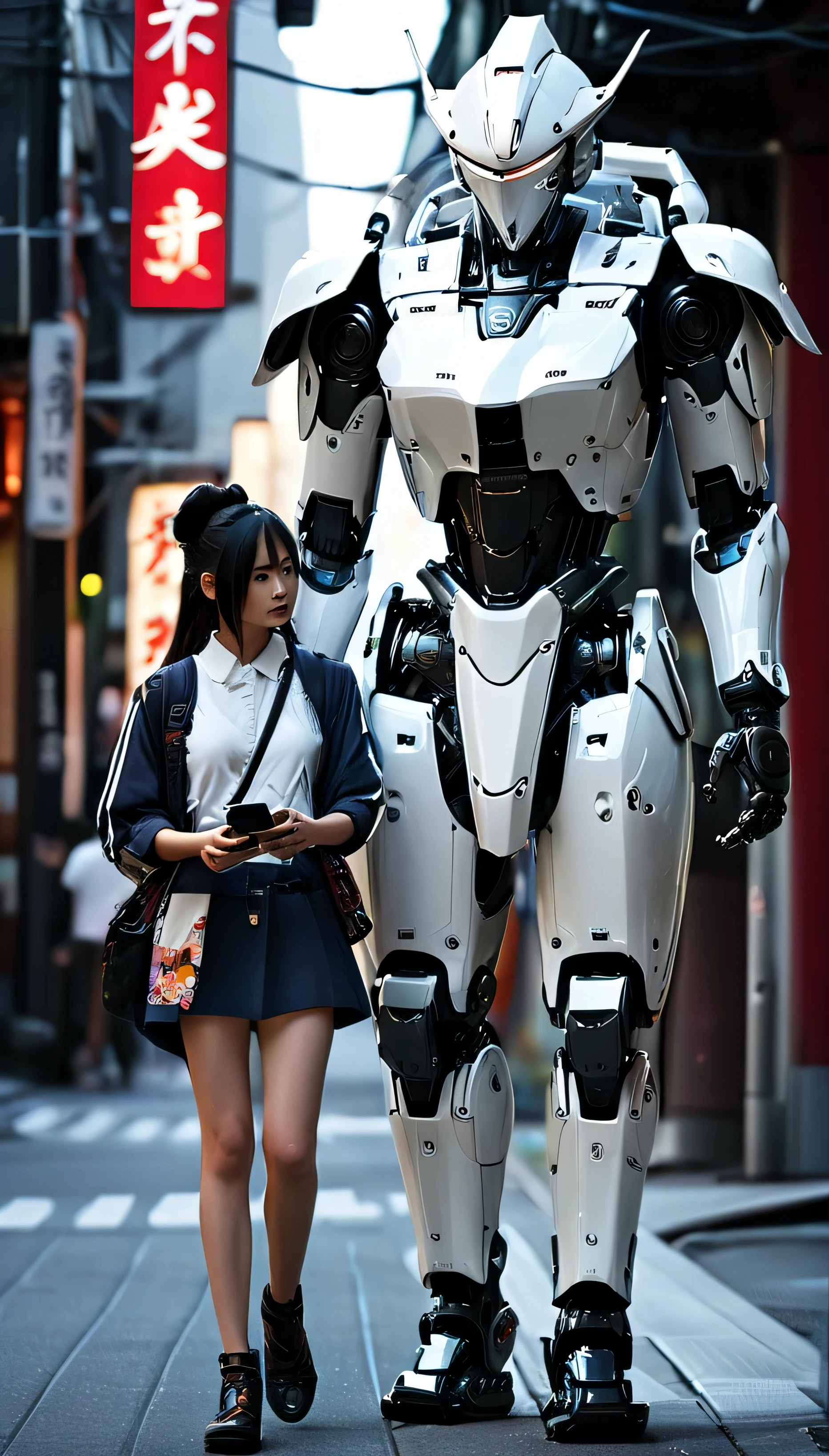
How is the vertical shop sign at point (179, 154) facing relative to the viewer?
toward the camera

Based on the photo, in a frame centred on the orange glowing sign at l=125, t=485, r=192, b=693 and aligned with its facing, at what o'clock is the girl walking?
The girl walking is roughly at 12 o'clock from the orange glowing sign.

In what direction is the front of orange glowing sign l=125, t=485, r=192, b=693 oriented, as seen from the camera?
facing the viewer

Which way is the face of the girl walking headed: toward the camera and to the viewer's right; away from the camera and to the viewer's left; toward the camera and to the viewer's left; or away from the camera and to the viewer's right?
toward the camera and to the viewer's right

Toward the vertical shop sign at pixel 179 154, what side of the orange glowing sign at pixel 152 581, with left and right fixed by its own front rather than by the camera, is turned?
front

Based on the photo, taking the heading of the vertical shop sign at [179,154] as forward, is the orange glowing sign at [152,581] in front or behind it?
behind

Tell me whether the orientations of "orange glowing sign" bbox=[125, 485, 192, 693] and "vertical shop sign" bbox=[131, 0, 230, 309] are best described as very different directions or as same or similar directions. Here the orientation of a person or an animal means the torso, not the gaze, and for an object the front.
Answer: same or similar directions

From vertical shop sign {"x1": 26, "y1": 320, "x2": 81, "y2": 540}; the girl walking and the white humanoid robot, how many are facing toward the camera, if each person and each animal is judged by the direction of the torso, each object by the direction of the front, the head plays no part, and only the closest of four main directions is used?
3

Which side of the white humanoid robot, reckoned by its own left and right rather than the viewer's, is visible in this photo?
front

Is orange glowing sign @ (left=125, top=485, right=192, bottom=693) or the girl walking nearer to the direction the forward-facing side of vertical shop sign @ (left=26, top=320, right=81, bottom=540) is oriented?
the girl walking

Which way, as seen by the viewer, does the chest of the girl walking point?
toward the camera
